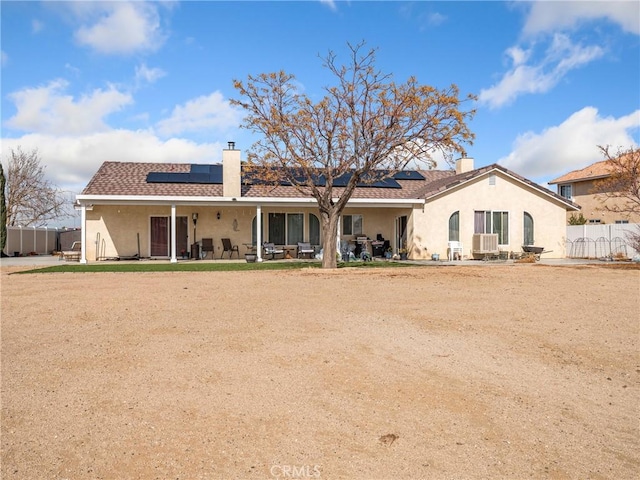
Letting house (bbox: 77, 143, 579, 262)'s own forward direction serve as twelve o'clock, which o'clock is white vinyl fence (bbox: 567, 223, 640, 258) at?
The white vinyl fence is roughly at 3 o'clock from the house.

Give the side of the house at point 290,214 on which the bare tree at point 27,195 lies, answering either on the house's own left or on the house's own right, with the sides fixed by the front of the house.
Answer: on the house's own left

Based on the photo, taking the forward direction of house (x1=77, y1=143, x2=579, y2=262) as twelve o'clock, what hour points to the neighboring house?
The neighboring house is roughly at 2 o'clock from the house.

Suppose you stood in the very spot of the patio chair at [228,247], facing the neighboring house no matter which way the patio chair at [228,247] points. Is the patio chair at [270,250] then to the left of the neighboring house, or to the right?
right

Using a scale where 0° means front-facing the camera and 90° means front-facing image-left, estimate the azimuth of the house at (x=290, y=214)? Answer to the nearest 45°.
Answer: approximately 180°
